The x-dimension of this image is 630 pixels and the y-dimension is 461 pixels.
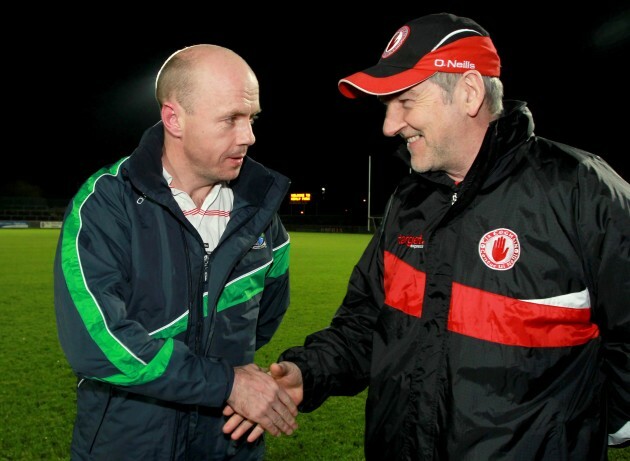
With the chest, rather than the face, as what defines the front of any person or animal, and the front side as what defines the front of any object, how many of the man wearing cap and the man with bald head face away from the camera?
0

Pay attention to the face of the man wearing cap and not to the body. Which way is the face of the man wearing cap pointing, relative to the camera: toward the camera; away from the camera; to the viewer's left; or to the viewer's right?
to the viewer's left

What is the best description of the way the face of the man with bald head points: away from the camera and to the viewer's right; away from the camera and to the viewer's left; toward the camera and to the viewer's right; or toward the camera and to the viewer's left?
toward the camera and to the viewer's right

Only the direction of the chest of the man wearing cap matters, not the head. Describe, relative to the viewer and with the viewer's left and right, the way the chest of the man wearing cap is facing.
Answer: facing the viewer and to the left of the viewer

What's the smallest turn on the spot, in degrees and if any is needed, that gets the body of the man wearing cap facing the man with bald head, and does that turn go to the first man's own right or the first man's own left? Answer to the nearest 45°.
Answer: approximately 45° to the first man's own right

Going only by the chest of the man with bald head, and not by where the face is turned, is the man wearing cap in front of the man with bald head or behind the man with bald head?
in front

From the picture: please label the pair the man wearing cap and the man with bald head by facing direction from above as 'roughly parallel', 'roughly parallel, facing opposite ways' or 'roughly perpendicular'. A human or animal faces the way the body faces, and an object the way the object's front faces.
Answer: roughly perpendicular
